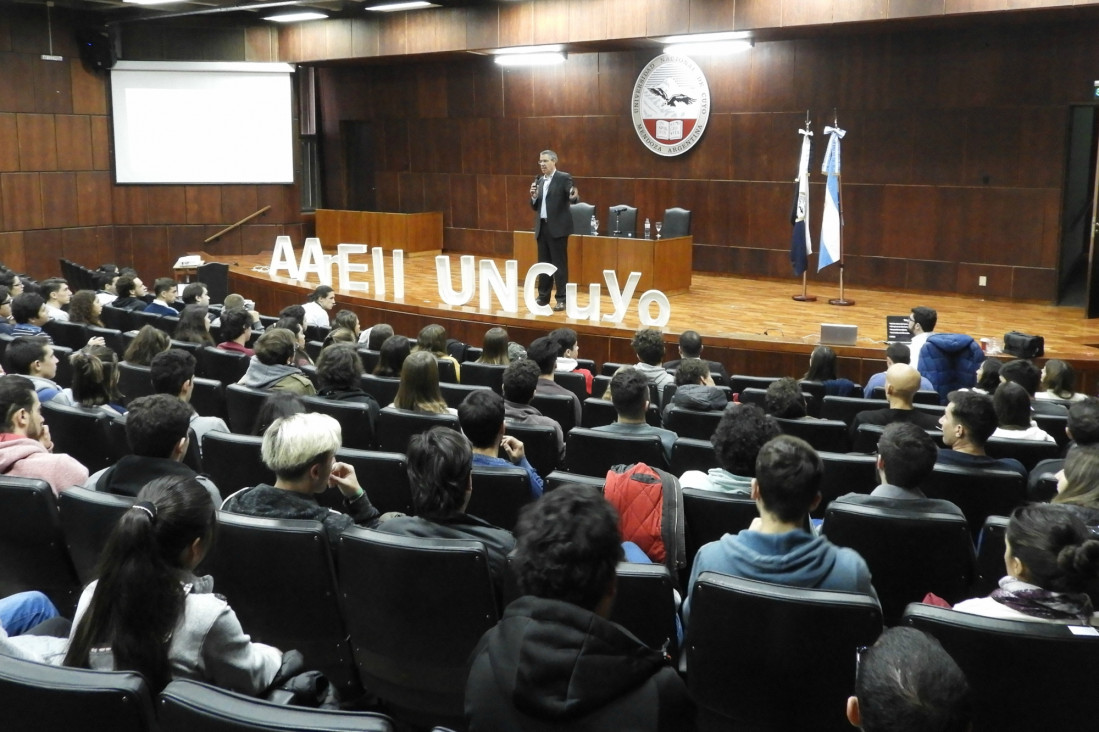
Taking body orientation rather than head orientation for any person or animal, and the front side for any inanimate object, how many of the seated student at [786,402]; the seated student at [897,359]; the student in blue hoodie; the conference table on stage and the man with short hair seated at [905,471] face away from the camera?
4

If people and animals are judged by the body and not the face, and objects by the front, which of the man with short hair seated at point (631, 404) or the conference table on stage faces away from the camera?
the man with short hair seated

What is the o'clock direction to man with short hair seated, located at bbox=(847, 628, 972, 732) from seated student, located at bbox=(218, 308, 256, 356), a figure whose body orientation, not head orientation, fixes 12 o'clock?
The man with short hair seated is roughly at 4 o'clock from the seated student.

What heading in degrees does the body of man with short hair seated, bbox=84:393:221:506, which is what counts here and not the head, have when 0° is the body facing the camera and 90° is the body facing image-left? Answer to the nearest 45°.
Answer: approximately 225°

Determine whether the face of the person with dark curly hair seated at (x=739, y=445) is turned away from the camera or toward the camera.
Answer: away from the camera

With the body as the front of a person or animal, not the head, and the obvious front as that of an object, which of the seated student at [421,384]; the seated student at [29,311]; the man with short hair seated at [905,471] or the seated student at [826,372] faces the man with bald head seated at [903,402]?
the man with short hair seated at [905,471]

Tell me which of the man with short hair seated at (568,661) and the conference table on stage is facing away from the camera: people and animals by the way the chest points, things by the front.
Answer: the man with short hair seated

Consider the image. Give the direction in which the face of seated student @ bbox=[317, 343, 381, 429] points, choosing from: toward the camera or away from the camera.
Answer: away from the camera

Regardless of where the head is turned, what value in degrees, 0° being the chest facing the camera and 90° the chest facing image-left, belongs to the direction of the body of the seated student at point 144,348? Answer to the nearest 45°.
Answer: approximately 225°

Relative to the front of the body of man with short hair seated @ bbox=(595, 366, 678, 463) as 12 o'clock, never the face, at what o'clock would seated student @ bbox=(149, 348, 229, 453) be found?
The seated student is roughly at 9 o'clock from the man with short hair seated.

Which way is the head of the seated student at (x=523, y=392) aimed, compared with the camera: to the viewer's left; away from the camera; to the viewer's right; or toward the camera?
away from the camera

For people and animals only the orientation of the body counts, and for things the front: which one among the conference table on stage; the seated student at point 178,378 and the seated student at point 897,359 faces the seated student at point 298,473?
the conference table on stage

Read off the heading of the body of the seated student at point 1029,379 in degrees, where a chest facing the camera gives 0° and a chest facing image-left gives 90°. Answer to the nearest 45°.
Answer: approximately 135°

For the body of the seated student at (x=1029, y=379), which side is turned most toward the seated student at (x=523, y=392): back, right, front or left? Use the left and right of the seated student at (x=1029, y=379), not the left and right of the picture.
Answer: left

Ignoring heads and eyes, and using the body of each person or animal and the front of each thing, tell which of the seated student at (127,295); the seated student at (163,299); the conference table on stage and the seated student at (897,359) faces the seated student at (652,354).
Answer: the conference table on stage

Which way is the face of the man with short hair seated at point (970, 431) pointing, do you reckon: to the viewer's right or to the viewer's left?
to the viewer's left
